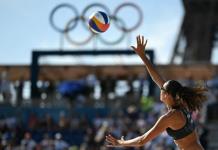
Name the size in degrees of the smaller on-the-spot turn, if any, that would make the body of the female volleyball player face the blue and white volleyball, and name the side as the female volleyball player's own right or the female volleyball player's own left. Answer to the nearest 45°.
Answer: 0° — they already face it
